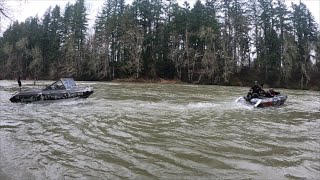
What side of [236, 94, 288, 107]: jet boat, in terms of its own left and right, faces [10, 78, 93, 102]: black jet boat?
back

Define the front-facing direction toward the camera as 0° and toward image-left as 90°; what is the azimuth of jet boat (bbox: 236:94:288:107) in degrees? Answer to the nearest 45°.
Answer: approximately 270°
